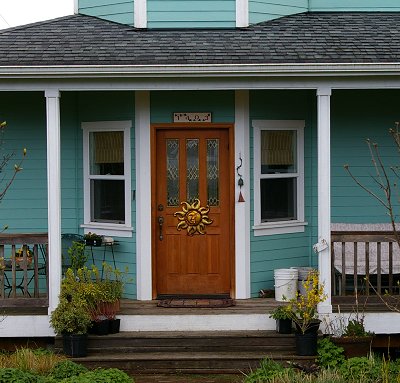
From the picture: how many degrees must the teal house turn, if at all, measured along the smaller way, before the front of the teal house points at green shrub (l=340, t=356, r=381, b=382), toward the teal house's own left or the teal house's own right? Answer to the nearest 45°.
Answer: approximately 45° to the teal house's own left

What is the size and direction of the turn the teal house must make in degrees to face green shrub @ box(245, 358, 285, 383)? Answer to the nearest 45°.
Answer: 0° — it already faces it

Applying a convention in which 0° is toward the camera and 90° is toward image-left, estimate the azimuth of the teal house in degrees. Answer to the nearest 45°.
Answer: approximately 0°

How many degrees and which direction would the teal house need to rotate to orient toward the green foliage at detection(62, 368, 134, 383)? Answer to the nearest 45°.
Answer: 0° — it already faces it

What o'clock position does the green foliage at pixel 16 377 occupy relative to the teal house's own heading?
The green foliage is roughly at 1 o'clock from the teal house.
